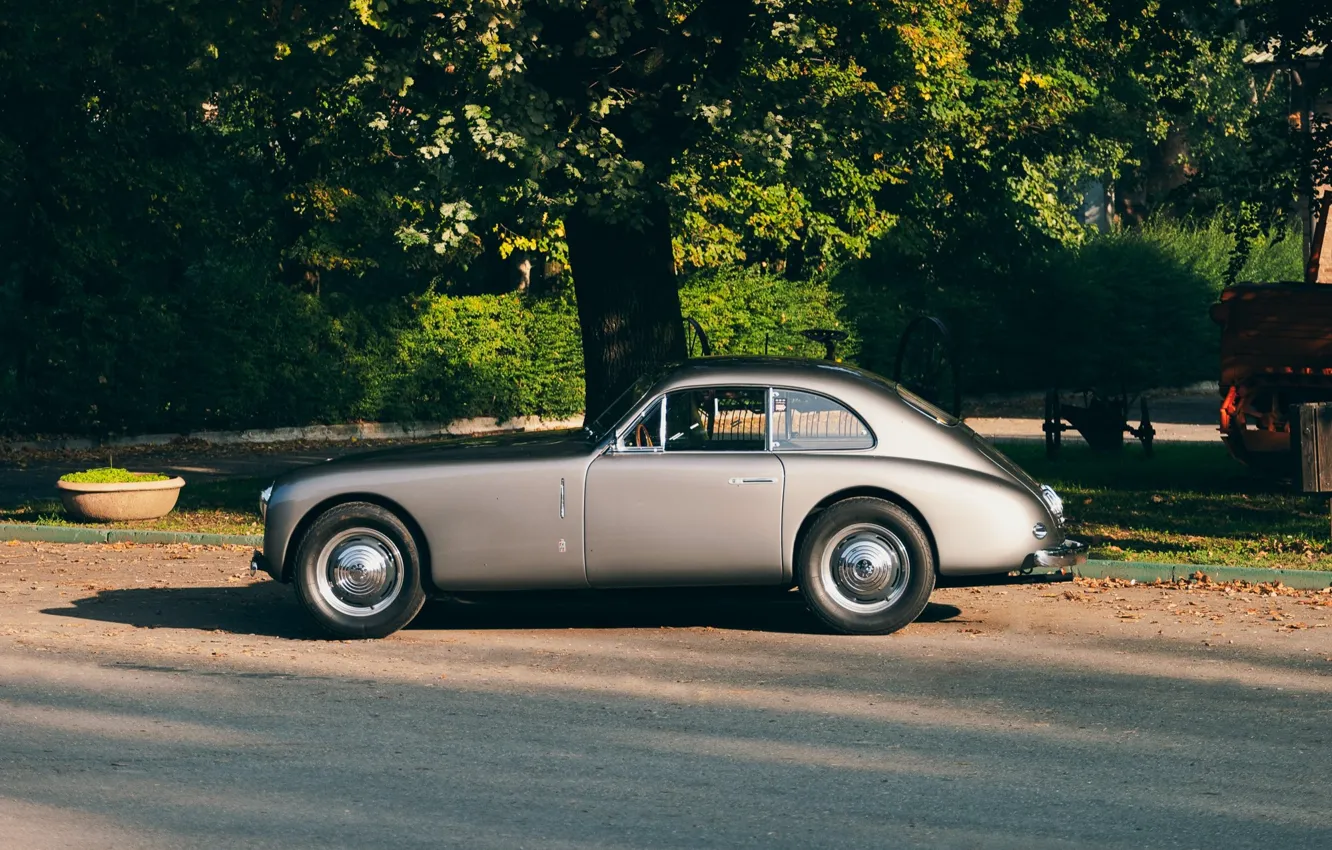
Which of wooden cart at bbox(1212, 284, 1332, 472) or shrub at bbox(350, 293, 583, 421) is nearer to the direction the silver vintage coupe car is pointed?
the shrub

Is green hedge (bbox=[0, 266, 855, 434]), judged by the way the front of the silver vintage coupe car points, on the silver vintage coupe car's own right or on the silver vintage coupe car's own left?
on the silver vintage coupe car's own right

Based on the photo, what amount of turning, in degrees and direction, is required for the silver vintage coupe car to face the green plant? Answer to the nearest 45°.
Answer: approximately 45° to its right

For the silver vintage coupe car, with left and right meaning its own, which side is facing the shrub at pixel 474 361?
right

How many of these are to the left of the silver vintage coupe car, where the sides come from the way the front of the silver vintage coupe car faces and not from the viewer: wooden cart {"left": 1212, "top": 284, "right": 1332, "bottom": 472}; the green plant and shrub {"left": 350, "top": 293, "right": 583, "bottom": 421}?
0

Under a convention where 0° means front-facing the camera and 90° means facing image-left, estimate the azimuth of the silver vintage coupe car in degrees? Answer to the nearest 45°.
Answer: approximately 90°

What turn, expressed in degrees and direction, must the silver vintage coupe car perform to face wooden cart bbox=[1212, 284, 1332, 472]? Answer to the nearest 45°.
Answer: approximately 135° to its right

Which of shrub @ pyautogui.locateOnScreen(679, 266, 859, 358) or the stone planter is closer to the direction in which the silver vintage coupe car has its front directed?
the stone planter

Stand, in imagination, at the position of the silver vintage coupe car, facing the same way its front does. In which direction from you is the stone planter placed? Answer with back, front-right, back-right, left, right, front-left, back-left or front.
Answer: front-right

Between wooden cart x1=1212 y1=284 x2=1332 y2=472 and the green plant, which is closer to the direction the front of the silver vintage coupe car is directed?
the green plant

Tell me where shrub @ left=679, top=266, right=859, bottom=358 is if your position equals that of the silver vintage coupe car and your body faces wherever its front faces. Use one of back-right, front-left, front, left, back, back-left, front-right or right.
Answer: right

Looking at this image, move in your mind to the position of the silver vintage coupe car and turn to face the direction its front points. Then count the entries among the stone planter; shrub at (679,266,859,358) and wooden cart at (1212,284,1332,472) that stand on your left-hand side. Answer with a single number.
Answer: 0

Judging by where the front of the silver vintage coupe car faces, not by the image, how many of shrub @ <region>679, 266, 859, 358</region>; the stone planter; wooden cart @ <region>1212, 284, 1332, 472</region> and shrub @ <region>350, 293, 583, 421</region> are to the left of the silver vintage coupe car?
0
